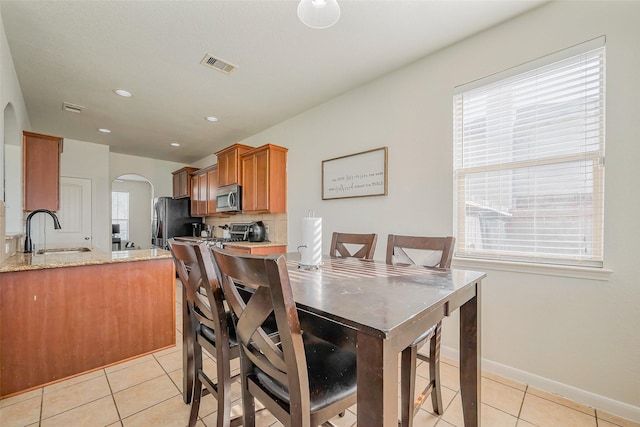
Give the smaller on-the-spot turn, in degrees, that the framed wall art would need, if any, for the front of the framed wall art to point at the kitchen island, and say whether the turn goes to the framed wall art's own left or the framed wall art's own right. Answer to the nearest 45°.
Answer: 0° — it already faces it

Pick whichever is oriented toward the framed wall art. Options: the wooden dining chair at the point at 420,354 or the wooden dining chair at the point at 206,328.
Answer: the wooden dining chair at the point at 206,328

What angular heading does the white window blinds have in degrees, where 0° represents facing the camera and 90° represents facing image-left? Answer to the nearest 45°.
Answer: approximately 45°

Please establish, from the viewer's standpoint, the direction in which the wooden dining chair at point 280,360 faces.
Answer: facing away from the viewer and to the right of the viewer

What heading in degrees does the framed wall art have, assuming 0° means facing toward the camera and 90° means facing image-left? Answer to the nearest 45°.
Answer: approximately 45°

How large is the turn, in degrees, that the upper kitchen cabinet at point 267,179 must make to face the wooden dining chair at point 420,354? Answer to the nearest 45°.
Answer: approximately 45° to its left

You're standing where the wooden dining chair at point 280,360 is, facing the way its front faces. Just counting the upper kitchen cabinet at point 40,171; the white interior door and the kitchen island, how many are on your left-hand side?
3

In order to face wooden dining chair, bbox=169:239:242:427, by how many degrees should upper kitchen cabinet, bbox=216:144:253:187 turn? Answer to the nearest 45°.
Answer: approximately 45° to its left

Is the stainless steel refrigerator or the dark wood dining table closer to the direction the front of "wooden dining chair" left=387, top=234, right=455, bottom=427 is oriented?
the dark wood dining table

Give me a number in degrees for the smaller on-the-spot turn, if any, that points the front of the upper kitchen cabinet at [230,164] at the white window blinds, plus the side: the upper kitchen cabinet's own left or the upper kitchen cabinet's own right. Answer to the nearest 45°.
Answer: approximately 90° to the upper kitchen cabinet's own left

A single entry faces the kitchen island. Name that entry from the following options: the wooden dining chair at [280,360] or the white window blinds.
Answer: the white window blinds
